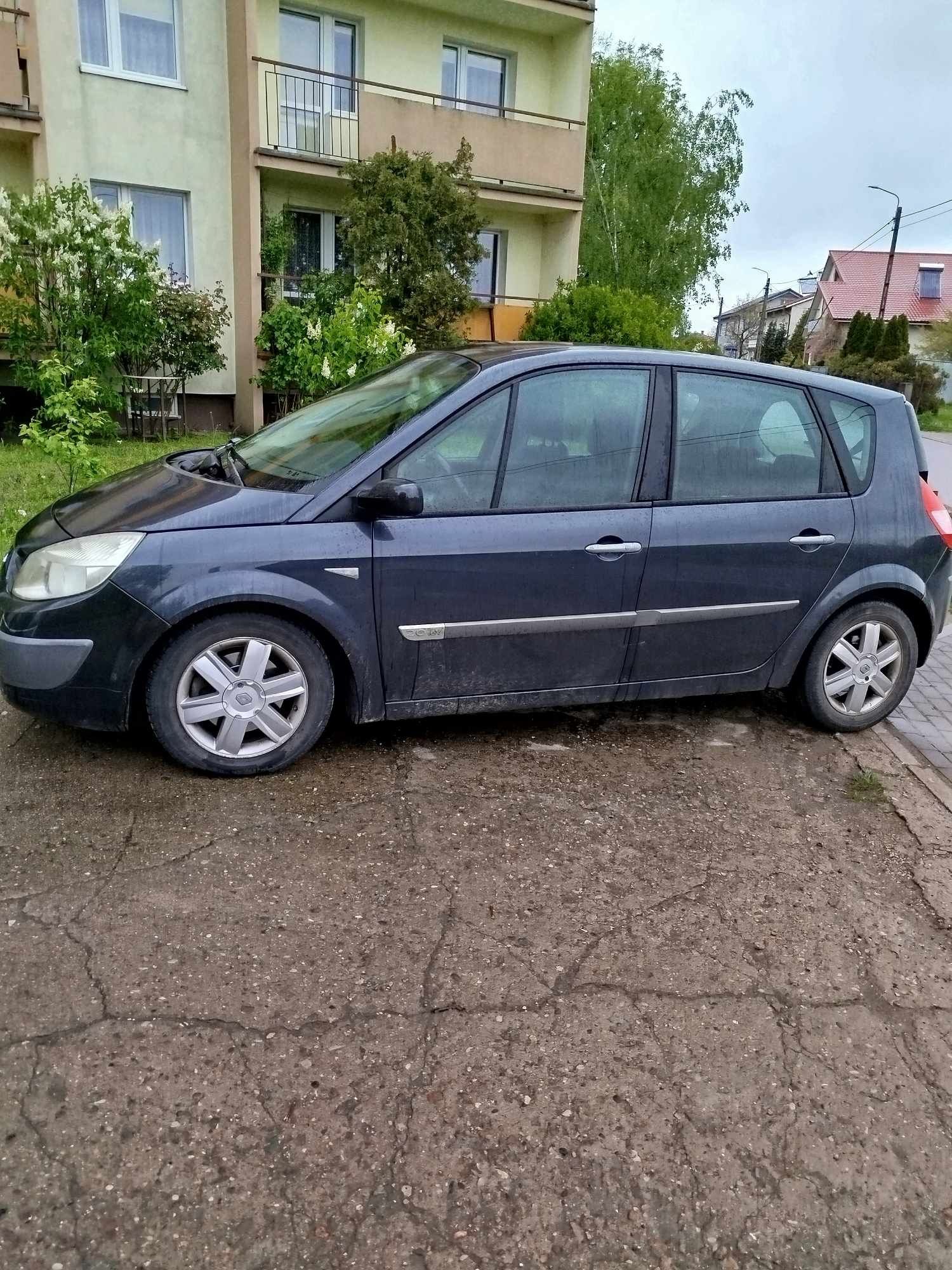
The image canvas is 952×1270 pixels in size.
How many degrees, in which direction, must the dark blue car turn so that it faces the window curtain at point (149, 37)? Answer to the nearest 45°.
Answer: approximately 45° to its right

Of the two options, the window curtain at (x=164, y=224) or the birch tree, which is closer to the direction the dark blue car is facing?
the window curtain

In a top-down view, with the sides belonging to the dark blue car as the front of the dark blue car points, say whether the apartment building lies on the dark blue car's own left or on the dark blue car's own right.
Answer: on the dark blue car's own right

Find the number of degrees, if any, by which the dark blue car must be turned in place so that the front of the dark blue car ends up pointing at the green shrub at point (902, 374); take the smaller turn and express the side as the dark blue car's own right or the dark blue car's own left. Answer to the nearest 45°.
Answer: approximately 135° to the dark blue car's own right

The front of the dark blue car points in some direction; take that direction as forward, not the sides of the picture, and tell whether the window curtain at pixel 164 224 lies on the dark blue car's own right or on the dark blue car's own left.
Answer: on the dark blue car's own right

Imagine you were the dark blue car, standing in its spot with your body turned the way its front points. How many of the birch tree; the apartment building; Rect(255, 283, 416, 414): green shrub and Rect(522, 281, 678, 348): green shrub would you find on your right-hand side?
4

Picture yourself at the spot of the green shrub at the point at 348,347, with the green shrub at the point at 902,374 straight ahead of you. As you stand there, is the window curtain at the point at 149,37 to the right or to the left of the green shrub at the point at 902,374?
left

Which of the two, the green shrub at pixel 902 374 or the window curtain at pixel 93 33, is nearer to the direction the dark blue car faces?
the window curtain

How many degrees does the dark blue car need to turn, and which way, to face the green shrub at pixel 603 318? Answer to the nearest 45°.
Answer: approximately 90° to its right

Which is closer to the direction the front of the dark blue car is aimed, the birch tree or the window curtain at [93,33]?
the window curtain

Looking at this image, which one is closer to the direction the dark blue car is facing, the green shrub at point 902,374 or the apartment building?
the apartment building

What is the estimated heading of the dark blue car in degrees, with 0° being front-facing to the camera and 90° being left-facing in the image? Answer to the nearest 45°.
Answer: approximately 90°
